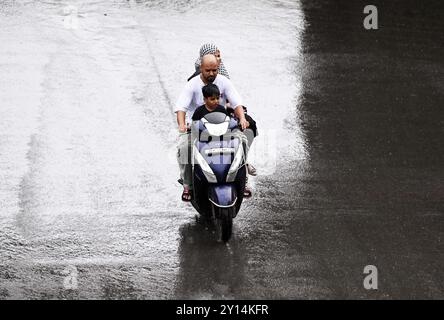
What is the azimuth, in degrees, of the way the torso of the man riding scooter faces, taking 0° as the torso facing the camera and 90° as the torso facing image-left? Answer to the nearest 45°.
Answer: approximately 0°

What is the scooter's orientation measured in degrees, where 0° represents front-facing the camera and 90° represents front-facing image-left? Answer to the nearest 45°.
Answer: approximately 0°
